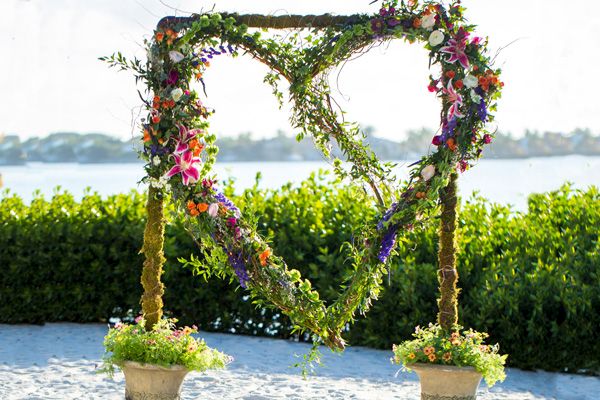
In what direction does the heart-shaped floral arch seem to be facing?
toward the camera

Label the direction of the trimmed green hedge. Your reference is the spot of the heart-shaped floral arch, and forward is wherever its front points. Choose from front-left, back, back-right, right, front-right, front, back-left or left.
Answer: back
